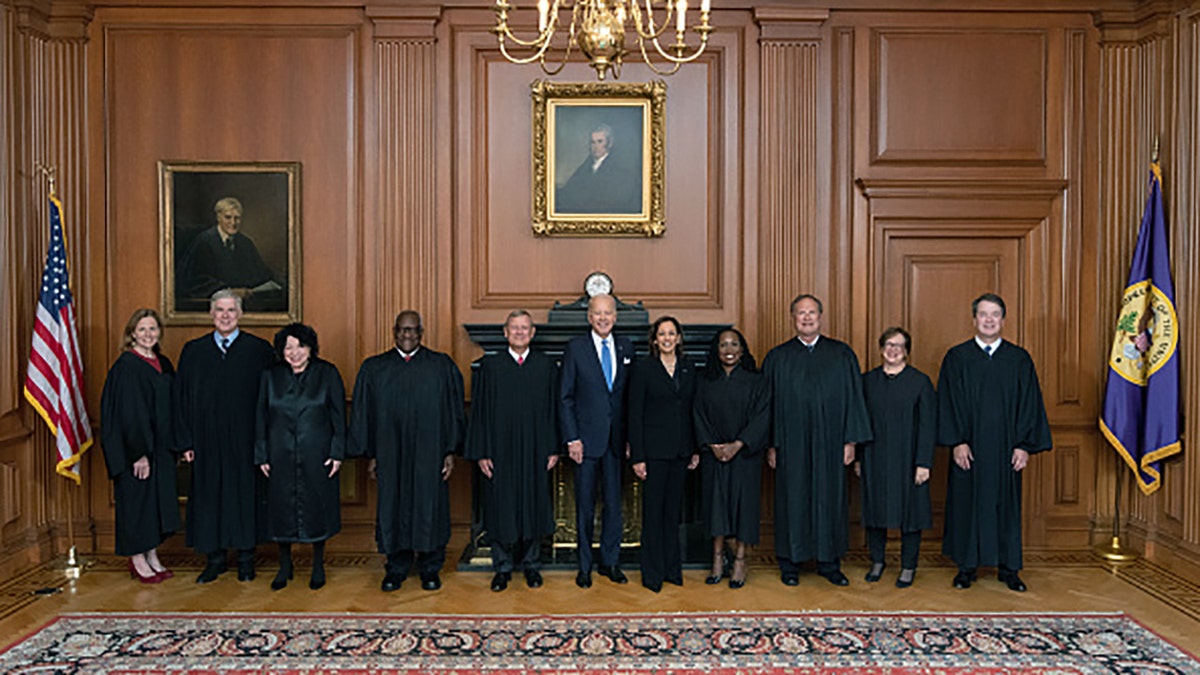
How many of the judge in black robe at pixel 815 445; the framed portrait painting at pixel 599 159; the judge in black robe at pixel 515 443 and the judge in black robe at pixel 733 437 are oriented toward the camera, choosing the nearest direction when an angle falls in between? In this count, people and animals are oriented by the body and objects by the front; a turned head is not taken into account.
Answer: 4

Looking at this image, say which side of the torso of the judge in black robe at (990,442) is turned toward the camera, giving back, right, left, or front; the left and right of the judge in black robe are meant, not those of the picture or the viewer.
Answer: front

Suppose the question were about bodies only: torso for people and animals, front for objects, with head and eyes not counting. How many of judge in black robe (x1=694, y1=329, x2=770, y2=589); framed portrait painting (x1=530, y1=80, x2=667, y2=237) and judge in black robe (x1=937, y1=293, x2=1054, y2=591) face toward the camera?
3

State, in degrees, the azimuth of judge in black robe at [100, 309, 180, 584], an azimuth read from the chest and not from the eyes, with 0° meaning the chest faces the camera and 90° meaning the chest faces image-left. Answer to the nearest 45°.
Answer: approximately 315°

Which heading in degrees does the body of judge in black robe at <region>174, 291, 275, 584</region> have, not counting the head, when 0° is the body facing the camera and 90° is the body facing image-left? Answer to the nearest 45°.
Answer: approximately 0°

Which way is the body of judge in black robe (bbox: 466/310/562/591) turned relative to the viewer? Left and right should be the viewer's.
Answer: facing the viewer

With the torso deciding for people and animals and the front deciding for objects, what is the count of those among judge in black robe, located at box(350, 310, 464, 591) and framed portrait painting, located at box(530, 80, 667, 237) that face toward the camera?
2

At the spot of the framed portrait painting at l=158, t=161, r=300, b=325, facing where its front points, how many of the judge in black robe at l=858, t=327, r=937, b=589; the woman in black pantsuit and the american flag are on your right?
1

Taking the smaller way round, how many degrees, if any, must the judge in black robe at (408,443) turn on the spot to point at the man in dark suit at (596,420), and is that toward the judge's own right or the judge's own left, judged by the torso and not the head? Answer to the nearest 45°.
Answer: approximately 90° to the judge's own left

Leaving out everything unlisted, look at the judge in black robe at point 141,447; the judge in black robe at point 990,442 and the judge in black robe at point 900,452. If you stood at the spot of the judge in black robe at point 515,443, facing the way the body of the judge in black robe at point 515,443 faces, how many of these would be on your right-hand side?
1

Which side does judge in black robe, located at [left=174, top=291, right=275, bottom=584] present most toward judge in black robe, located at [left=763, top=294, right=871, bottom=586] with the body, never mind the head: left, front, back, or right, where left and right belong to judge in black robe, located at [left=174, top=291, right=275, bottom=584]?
left

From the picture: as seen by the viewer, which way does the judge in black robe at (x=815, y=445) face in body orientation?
toward the camera

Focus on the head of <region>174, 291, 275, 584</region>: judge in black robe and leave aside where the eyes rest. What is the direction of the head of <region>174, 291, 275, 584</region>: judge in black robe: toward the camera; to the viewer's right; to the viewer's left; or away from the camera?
toward the camera

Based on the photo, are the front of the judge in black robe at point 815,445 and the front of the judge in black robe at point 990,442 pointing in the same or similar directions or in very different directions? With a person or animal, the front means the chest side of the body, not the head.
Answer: same or similar directions
